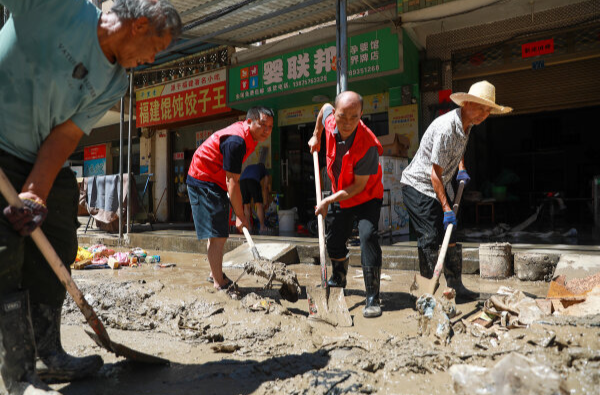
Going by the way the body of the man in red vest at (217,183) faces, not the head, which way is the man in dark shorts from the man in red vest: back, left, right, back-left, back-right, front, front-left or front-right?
left

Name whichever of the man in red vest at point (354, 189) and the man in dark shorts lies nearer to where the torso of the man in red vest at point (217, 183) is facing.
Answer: the man in red vest at point (354, 189)

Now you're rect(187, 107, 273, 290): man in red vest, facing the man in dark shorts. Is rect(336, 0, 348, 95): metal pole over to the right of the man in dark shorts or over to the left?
right

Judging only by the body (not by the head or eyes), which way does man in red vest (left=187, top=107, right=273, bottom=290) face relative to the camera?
to the viewer's right

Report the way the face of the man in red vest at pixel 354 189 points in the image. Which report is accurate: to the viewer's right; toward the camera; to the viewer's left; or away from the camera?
toward the camera

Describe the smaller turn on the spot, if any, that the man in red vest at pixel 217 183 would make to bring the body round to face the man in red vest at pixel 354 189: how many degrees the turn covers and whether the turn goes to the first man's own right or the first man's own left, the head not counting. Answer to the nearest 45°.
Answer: approximately 45° to the first man's own right

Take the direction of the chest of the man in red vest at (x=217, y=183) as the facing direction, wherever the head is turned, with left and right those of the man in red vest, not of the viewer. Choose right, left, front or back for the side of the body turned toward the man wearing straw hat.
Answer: front

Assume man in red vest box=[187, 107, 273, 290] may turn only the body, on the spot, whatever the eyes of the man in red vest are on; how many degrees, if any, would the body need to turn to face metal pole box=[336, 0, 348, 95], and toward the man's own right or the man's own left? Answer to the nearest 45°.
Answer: approximately 45° to the man's own left
